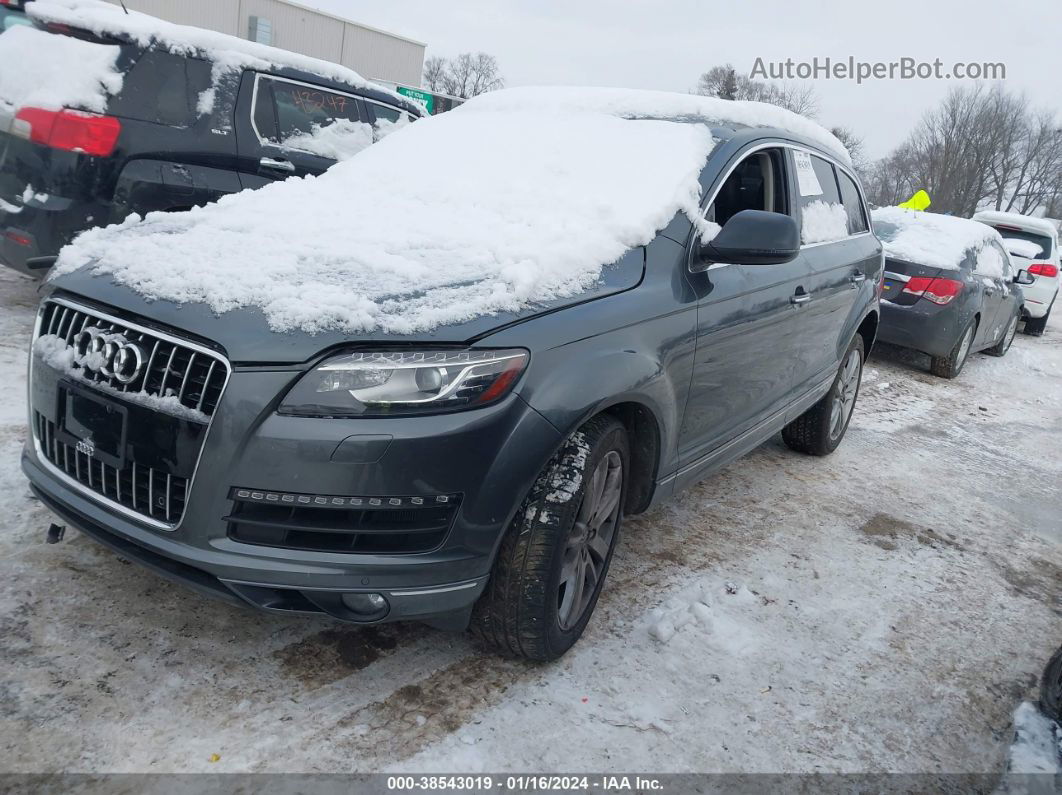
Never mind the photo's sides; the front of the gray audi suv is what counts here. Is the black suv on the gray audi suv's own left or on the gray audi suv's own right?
on the gray audi suv's own right

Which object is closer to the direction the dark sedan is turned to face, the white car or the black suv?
the white car

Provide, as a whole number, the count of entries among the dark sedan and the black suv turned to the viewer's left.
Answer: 0

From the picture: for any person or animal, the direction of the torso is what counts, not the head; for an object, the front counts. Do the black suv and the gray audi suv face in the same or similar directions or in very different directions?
very different directions

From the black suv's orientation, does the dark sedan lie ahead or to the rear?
ahead

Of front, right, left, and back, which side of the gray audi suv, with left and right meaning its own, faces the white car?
back

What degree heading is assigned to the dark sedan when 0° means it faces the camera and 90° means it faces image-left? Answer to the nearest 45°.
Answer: approximately 225°

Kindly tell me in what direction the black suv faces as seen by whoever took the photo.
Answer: facing away from the viewer and to the right of the viewer
